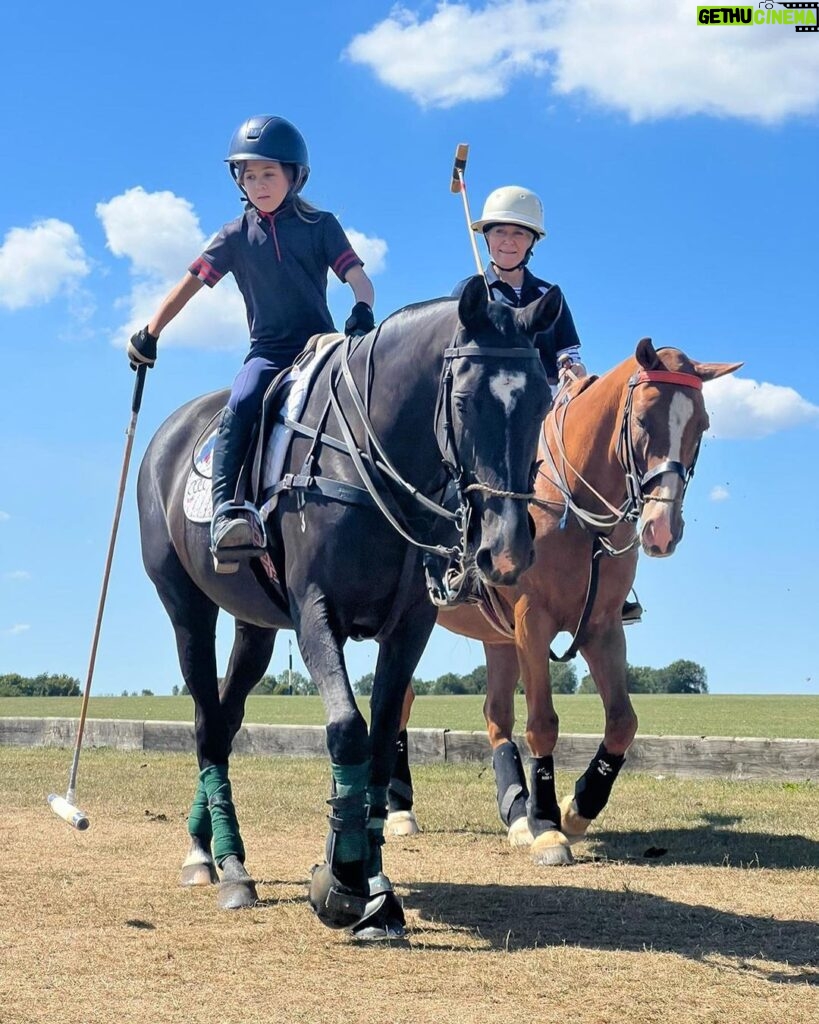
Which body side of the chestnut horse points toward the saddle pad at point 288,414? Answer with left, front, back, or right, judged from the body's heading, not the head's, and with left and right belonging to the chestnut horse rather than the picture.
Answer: right

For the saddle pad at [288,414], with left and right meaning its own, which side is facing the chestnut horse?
left

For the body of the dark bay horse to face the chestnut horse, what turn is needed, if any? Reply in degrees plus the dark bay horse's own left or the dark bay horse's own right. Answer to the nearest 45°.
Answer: approximately 90° to the dark bay horse's own left

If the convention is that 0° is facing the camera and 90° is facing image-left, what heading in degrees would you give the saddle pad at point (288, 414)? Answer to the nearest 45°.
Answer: approximately 315°

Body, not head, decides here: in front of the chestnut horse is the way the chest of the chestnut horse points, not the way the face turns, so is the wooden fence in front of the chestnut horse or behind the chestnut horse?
behind

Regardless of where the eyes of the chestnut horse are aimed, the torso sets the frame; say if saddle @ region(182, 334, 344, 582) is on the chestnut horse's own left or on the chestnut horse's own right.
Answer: on the chestnut horse's own right

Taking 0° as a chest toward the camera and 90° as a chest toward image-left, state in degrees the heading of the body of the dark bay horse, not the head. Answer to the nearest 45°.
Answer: approximately 315°
